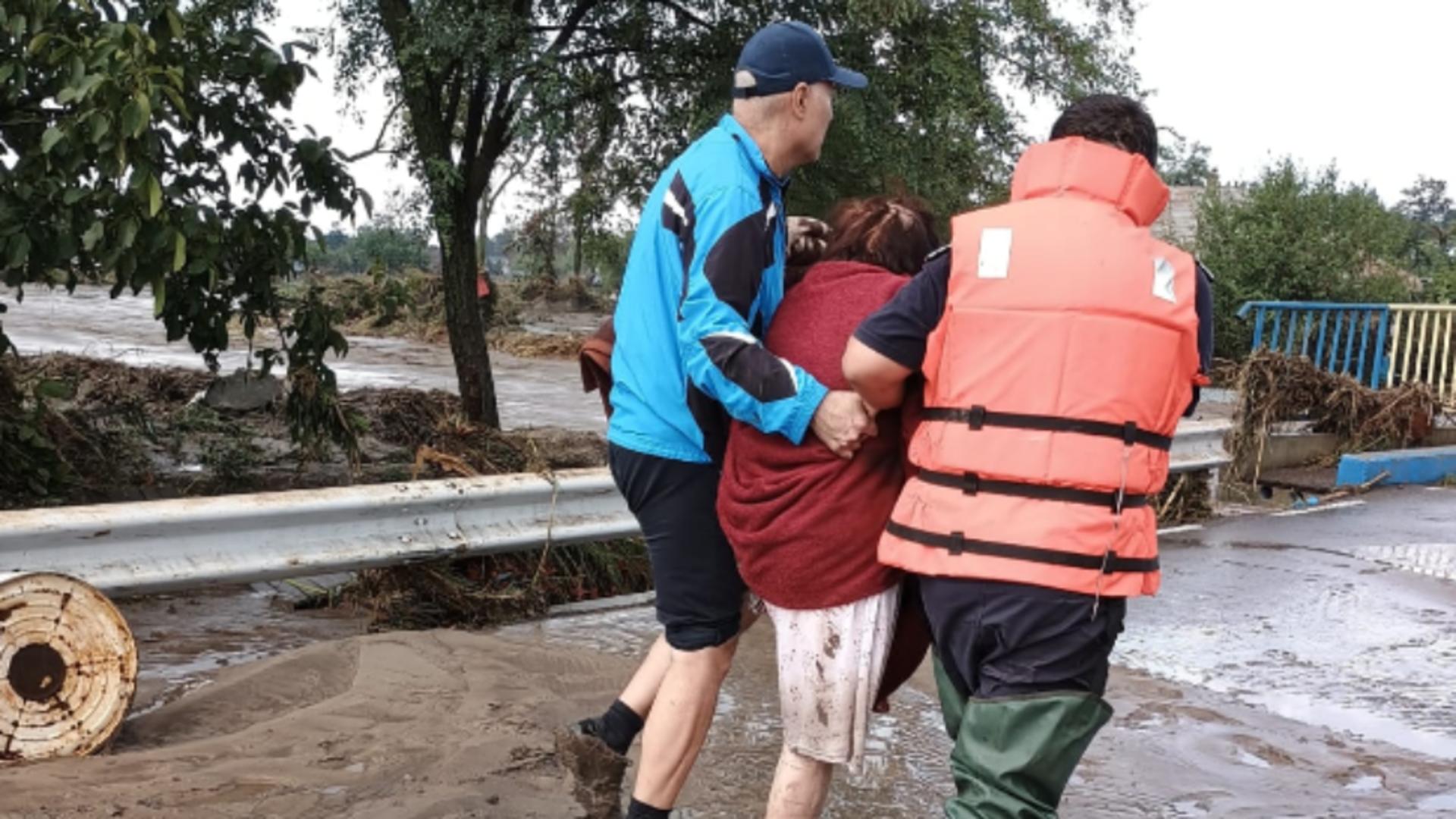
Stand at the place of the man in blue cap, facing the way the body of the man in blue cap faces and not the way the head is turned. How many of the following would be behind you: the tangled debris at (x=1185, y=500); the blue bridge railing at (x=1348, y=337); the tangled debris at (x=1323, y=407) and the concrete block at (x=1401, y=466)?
0

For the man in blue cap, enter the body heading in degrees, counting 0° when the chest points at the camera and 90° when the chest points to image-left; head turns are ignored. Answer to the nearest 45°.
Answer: approximately 225°

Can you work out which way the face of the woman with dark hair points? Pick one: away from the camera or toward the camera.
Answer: away from the camera

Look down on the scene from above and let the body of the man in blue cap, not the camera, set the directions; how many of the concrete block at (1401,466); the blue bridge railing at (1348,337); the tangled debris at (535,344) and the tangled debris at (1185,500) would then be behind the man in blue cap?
0

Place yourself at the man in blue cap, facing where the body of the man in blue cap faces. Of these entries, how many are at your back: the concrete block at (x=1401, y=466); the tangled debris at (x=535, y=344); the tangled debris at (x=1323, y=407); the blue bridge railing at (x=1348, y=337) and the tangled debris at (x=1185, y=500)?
0

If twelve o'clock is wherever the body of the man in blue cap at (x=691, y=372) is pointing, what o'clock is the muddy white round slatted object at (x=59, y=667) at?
The muddy white round slatted object is roughly at 8 o'clock from the man in blue cap.

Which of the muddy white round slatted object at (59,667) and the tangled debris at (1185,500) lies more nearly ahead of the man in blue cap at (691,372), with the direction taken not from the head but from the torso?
the tangled debris

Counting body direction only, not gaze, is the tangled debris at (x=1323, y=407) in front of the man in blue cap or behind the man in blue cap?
in front

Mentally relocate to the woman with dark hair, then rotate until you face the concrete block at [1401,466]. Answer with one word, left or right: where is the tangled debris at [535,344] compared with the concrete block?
left

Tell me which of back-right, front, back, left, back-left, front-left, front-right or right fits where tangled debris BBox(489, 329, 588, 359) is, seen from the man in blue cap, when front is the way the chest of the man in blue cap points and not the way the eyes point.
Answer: front-left

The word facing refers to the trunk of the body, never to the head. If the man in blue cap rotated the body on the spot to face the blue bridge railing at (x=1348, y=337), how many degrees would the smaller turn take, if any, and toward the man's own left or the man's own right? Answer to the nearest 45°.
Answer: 0° — they already face it

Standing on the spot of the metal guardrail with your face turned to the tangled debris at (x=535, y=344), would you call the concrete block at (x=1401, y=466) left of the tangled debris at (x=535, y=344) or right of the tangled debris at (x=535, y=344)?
right

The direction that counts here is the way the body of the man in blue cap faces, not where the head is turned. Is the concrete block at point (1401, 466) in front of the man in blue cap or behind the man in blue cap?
in front
